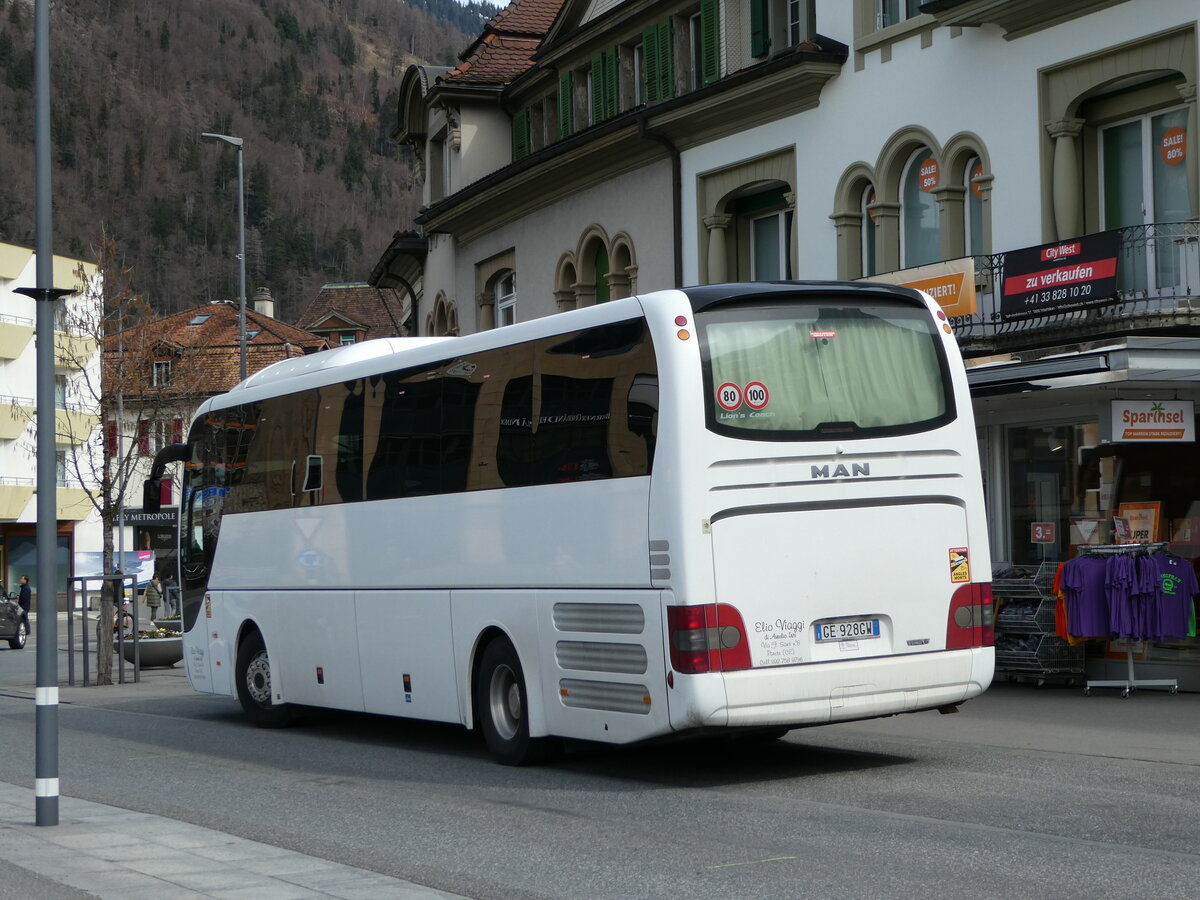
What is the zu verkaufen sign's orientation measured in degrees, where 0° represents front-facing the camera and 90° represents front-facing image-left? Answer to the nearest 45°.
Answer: approximately 45°

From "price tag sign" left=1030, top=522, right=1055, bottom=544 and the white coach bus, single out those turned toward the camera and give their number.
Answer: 1

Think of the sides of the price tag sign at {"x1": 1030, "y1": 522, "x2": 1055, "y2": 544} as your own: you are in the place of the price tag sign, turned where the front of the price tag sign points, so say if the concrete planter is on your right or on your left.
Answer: on your right

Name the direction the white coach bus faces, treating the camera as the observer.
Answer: facing away from the viewer and to the left of the viewer

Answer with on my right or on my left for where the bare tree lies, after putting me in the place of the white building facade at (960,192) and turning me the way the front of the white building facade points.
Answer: on my right

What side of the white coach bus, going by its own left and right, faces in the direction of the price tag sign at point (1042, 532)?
right

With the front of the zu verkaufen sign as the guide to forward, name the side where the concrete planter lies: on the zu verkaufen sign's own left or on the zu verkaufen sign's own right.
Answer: on the zu verkaufen sign's own right

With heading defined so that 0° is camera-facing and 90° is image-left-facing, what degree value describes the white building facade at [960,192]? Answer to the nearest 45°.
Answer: approximately 45°
